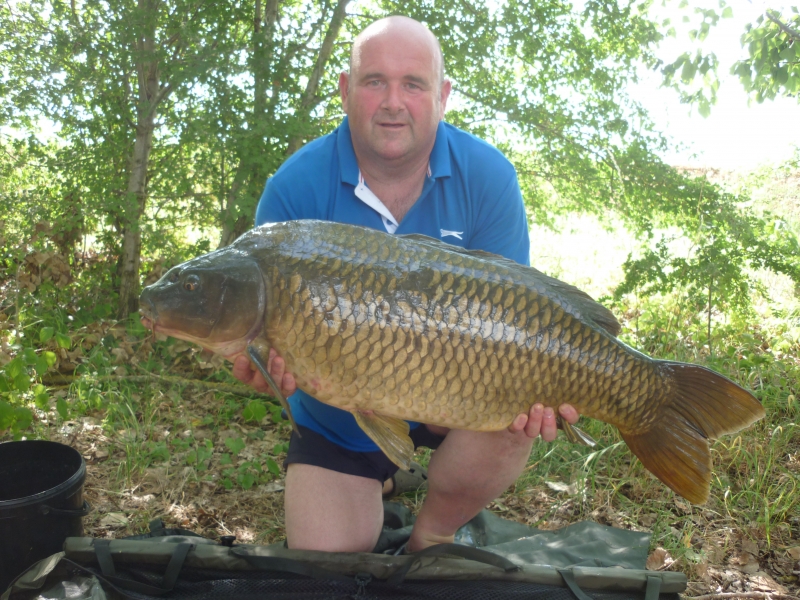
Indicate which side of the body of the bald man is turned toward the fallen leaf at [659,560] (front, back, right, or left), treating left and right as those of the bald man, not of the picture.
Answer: left

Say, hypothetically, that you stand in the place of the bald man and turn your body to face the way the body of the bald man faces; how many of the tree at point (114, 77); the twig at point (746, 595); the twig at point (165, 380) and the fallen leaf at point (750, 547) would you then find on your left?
2

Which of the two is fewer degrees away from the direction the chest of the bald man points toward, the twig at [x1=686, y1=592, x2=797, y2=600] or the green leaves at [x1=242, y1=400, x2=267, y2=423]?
the twig

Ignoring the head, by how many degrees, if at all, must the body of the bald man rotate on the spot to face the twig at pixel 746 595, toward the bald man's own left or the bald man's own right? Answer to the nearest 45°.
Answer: approximately 90° to the bald man's own left

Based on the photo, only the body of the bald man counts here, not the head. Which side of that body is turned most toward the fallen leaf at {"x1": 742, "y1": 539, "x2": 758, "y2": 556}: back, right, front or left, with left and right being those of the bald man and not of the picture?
left

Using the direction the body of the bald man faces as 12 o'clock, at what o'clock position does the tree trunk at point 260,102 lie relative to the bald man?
The tree trunk is roughly at 5 o'clock from the bald man.

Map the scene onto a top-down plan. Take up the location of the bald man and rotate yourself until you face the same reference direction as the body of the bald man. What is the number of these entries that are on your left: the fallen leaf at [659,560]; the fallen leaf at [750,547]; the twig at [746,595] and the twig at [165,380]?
3

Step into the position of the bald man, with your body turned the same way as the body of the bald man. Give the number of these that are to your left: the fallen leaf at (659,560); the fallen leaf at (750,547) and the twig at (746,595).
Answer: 3

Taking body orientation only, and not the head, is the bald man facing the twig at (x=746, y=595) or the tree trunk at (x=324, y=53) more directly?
the twig

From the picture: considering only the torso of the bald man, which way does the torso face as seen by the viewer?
toward the camera
